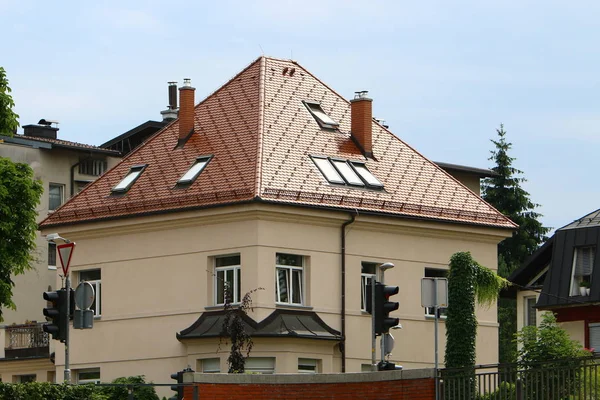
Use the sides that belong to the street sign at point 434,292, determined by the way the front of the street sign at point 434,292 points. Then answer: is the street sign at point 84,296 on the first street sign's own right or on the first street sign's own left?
on the first street sign's own left

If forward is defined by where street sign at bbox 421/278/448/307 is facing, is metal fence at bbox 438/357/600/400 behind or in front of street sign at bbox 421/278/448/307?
behind

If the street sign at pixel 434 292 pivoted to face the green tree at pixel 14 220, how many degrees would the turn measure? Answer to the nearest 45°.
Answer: approximately 45° to its left

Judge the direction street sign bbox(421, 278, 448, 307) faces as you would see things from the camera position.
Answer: facing away from the viewer

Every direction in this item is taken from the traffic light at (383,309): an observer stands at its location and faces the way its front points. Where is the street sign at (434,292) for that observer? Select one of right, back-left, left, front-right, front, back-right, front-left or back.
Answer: front-left

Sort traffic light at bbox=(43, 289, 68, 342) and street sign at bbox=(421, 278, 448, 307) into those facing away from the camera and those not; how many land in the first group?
1

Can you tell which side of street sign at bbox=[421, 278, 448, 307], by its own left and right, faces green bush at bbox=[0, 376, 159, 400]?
left
